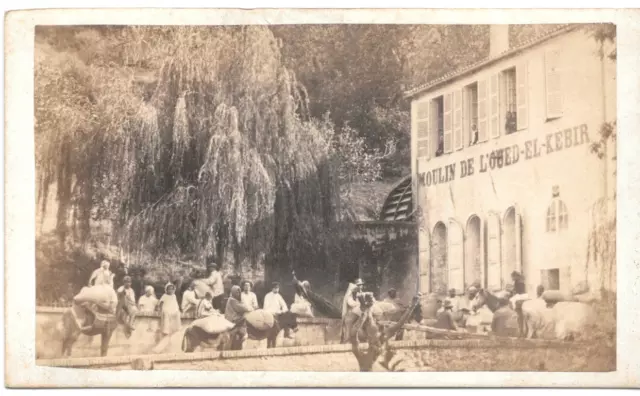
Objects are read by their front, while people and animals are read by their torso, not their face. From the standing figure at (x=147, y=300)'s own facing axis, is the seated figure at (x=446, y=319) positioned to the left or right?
on its left

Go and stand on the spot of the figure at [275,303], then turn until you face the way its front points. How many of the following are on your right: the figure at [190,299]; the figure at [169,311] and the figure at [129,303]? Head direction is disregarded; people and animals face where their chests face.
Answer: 3

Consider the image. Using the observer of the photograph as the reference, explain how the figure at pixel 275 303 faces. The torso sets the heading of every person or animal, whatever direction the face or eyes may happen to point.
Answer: facing the viewer

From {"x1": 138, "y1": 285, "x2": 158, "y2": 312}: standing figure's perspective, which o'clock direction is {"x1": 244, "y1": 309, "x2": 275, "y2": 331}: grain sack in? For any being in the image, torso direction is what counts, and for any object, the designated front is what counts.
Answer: The grain sack is roughly at 9 o'clock from the standing figure.
